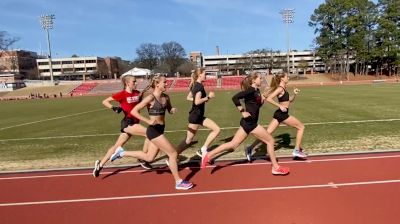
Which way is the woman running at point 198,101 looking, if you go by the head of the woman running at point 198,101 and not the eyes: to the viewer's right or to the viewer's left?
to the viewer's right

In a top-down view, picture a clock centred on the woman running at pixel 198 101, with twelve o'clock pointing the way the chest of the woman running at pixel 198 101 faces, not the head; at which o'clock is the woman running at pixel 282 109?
the woman running at pixel 282 109 is roughly at 12 o'clock from the woman running at pixel 198 101.

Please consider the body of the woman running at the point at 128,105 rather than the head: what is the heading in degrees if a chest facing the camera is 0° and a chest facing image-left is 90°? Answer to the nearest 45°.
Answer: approximately 315°

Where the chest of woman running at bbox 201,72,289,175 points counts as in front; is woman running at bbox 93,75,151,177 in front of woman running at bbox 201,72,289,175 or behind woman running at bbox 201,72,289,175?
behind

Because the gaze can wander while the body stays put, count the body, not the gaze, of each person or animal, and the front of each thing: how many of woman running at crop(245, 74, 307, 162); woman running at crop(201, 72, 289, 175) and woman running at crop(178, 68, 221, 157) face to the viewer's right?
3

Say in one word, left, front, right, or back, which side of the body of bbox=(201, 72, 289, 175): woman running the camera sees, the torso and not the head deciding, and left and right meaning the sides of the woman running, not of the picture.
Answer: right

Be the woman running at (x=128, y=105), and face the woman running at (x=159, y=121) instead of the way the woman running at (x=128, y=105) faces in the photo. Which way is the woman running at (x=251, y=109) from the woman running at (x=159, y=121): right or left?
left
